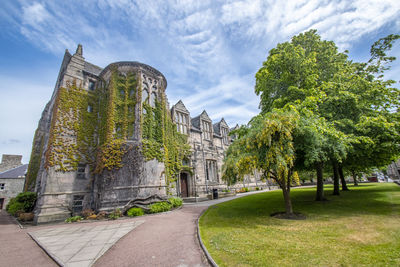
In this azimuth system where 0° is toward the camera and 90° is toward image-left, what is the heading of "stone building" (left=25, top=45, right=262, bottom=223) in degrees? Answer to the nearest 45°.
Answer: approximately 315°

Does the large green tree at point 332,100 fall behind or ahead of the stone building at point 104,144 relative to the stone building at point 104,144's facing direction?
ahead

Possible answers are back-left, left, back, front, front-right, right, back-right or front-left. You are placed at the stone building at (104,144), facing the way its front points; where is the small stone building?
back
